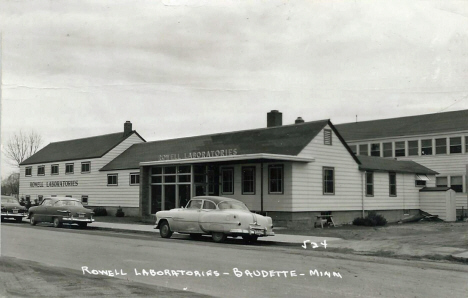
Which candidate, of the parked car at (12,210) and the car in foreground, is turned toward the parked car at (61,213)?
the car in foreground

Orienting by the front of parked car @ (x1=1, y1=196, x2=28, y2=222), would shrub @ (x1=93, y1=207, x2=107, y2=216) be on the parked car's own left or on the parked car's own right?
on the parked car's own right

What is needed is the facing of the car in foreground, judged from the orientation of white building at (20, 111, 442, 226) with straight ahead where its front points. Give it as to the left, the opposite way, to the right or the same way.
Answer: to the right

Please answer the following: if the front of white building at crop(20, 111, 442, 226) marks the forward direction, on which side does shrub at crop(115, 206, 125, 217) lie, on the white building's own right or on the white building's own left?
on the white building's own right

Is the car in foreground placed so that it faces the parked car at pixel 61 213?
yes

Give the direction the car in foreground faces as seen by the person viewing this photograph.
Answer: facing away from the viewer and to the left of the viewer

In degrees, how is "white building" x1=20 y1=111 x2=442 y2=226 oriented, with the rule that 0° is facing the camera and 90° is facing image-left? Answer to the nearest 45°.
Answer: approximately 45°
